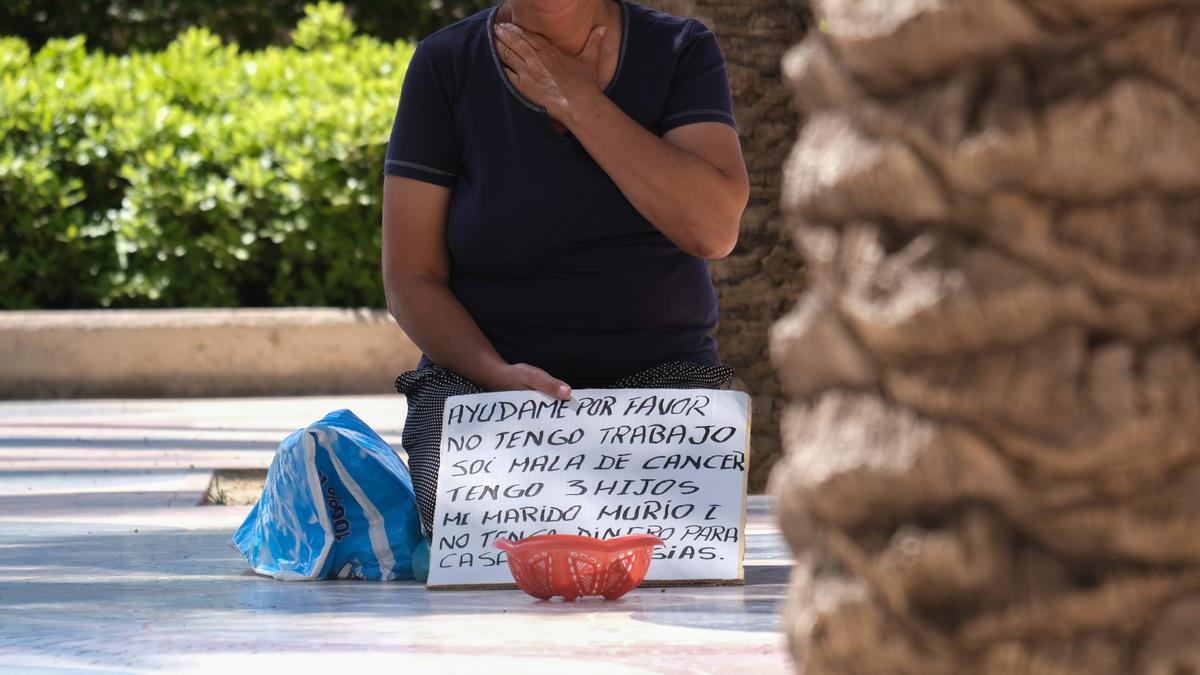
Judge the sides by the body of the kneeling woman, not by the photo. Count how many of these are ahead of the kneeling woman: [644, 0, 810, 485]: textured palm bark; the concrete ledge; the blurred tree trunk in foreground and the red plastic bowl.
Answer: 2

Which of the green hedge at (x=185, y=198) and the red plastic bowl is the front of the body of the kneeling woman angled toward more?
the red plastic bowl

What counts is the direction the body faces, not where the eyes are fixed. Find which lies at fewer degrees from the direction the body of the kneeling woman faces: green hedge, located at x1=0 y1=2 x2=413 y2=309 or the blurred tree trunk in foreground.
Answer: the blurred tree trunk in foreground

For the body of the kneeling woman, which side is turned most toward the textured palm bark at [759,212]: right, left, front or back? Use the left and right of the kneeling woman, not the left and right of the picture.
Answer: back

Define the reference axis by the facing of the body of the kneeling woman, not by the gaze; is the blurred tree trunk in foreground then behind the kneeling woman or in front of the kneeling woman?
in front

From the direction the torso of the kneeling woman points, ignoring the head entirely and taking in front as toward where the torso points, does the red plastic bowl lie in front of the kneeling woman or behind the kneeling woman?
in front

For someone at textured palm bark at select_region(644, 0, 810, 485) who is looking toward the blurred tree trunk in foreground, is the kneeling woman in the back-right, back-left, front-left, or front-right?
front-right

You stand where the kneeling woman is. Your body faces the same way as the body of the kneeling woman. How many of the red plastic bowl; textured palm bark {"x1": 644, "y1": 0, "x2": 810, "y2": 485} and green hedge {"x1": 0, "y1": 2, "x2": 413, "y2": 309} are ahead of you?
1

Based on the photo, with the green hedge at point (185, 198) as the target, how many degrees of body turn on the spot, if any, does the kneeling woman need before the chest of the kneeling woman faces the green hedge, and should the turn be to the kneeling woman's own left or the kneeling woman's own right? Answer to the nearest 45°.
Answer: approximately 180°

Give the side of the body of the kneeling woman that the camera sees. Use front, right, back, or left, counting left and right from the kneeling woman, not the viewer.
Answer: front

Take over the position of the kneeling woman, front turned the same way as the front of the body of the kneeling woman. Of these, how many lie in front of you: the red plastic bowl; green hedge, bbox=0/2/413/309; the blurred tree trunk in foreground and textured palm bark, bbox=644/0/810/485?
2

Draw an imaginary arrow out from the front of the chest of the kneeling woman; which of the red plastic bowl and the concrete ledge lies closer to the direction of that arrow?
the red plastic bowl

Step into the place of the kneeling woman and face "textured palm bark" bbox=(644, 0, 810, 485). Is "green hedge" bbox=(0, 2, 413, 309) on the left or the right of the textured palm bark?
left

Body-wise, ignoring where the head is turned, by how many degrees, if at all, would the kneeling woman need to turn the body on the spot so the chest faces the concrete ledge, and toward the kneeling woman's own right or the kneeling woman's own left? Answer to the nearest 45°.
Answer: approximately 180°

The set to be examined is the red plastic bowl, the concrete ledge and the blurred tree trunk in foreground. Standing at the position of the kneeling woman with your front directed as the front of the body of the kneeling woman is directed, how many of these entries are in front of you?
2
